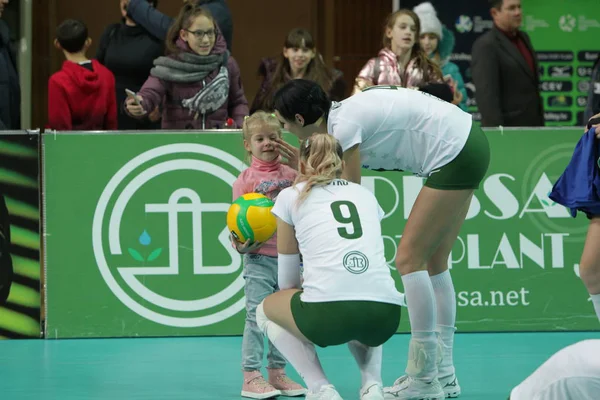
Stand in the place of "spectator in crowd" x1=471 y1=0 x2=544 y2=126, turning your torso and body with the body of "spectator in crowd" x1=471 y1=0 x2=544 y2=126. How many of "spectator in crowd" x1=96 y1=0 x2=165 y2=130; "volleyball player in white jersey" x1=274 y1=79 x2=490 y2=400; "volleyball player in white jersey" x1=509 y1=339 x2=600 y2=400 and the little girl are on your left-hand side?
0

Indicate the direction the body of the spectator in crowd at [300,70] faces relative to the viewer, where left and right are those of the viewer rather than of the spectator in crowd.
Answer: facing the viewer

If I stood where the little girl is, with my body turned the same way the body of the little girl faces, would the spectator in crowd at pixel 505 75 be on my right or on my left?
on my left

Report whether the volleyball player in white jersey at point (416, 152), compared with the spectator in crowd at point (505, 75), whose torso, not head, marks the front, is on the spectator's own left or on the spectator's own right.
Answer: on the spectator's own right

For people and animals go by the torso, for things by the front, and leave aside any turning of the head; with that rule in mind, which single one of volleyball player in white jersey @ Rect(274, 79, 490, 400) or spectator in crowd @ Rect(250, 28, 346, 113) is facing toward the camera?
the spectator in crowd

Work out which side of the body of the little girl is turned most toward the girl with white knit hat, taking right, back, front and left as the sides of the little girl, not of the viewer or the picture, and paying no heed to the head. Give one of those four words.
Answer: left

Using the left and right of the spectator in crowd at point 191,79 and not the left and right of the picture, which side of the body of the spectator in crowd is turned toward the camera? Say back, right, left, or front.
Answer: front

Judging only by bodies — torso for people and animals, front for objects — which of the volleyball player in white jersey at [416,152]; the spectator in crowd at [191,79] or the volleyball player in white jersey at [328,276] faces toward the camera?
the spectator in crowd

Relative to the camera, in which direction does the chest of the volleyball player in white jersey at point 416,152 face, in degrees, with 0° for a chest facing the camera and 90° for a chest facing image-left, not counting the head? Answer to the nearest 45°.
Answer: approximately 90°

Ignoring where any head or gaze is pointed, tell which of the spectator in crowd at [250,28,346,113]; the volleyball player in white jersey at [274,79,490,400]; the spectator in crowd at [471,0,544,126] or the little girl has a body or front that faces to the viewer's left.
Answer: the volleyball player in white jersey

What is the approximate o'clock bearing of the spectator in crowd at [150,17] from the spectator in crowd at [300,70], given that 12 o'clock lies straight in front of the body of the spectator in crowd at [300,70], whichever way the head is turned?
the spectator in crowd at [150,17] is roughly at 3 o'clock from the spectator in crowd at [300,70].

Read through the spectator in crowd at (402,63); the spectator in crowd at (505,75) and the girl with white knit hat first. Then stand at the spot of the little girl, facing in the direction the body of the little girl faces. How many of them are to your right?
0

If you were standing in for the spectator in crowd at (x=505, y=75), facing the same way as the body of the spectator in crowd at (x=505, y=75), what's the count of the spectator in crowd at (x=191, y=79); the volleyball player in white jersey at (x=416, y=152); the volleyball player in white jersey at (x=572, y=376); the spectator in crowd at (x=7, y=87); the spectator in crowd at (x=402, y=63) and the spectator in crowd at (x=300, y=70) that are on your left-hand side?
0

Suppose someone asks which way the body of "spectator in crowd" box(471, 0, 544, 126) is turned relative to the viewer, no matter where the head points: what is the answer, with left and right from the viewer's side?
facing the viewer and to the right of the viewer

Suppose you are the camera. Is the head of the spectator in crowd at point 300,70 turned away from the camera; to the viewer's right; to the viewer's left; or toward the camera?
toward the camera
